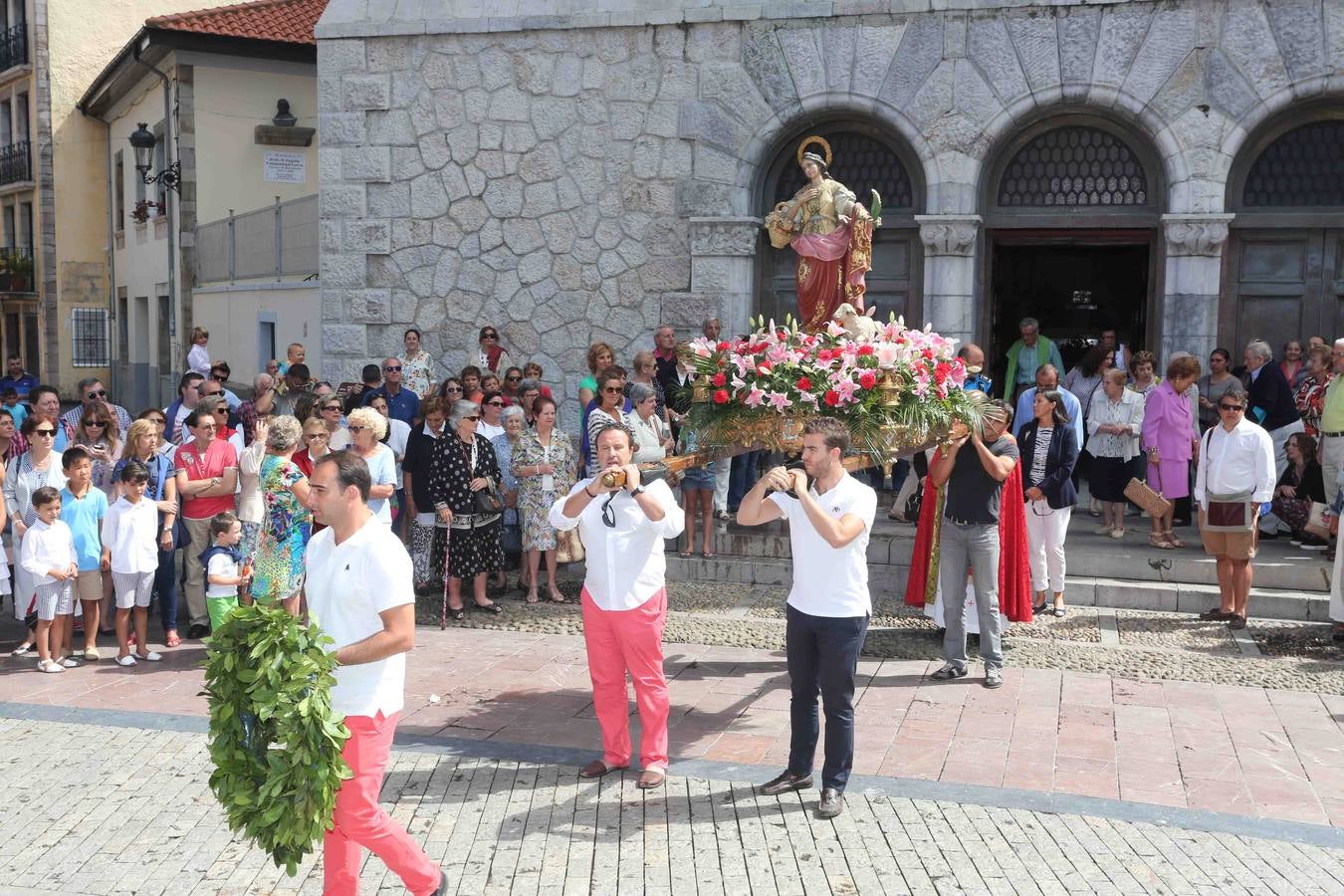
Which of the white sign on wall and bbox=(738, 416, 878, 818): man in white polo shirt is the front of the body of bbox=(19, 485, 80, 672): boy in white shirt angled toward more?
the man in white polo shirt

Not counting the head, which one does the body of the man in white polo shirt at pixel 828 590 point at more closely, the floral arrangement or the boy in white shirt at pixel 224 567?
the boy in white shirt

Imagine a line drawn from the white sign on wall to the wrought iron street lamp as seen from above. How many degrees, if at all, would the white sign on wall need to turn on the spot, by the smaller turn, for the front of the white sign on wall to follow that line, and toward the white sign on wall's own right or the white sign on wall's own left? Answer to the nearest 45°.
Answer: approximately 90° to the white sign on wall's own right

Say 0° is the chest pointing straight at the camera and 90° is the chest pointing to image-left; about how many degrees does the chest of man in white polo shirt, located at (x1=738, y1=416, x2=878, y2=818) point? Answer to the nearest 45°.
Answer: approximately 45°

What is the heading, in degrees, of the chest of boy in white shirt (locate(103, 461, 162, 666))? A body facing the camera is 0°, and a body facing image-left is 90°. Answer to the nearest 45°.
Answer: approximately 315°
